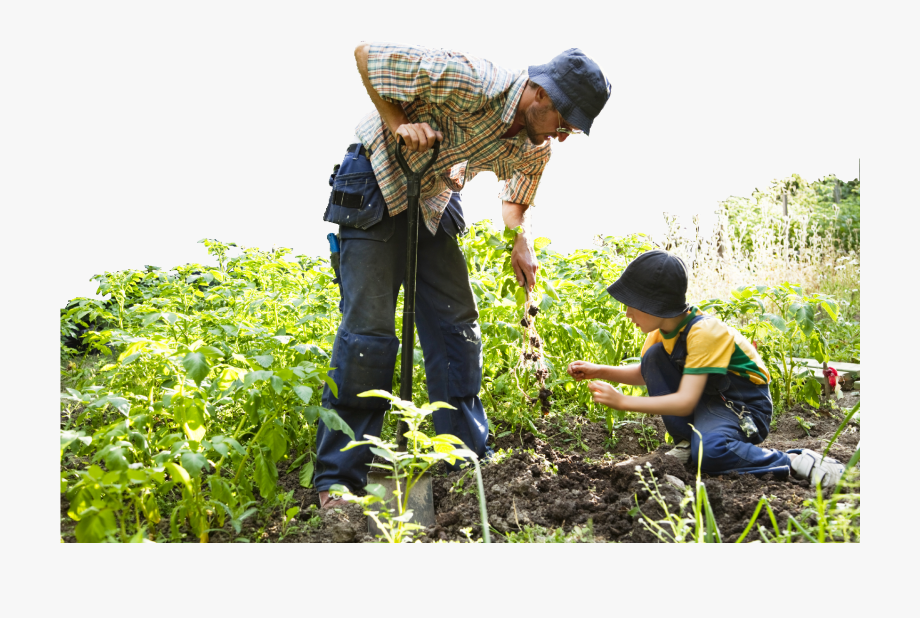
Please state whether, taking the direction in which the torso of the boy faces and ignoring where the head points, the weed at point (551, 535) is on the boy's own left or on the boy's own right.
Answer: on the boy's own left

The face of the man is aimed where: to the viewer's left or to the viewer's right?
to the viewer's right

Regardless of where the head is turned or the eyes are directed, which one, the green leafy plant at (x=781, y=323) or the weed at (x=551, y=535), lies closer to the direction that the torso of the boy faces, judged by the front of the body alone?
the weed

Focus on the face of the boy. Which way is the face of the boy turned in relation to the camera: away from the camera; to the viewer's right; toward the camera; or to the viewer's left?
to the viewer's left

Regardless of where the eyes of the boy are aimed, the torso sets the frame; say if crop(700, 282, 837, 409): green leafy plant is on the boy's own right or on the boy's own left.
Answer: on the boy's own right

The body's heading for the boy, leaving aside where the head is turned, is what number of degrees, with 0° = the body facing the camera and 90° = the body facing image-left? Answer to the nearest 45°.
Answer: approximately 90°
